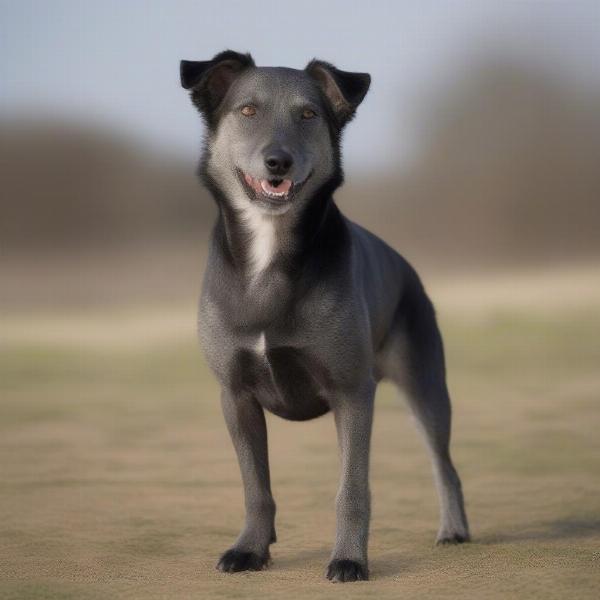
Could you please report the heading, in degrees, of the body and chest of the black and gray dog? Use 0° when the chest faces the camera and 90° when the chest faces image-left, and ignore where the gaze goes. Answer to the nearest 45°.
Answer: approximately 45°
